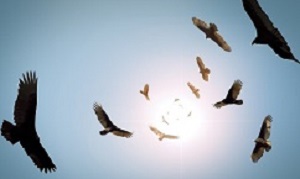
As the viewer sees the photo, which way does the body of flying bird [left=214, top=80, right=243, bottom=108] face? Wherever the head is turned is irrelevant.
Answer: to the viewer's left

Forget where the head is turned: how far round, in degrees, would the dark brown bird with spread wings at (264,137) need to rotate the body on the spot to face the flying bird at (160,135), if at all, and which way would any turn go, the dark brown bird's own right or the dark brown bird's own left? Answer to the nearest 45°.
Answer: approximately 45° to the dark brown bird's own right

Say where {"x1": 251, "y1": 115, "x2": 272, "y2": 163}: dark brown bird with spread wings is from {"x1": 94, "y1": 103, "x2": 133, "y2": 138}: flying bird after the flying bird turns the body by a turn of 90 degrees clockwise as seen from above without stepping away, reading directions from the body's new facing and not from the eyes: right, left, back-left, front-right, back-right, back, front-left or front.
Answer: left

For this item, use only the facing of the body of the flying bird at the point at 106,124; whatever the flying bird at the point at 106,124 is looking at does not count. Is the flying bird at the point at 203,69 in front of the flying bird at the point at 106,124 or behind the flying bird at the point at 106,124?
in front

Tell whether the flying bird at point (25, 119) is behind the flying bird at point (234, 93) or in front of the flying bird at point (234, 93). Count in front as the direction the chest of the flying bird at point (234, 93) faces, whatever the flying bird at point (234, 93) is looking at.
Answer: in front
